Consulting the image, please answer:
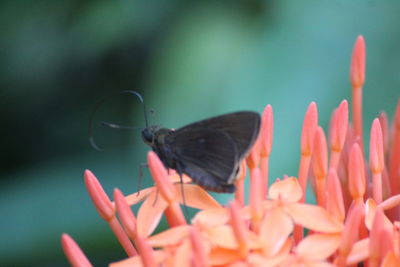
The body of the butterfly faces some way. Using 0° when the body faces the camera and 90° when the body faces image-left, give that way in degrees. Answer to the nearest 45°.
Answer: approximately 90°
